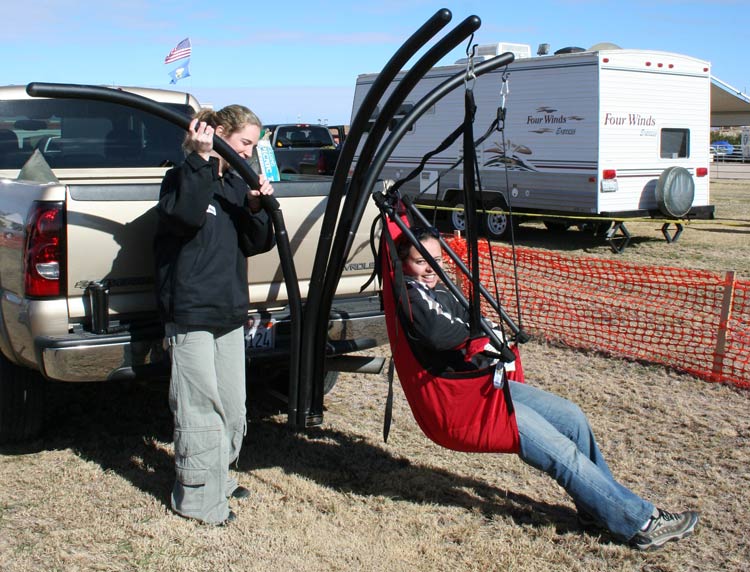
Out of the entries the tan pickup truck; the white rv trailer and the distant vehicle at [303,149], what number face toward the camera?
0

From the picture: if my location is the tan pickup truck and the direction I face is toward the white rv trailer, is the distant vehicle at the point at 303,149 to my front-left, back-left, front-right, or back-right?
front-left

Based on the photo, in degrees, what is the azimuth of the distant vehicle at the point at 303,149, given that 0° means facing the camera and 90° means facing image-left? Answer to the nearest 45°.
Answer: approximately 180°

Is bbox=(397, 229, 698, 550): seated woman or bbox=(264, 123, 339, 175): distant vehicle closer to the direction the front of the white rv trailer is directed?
the distant vehicle

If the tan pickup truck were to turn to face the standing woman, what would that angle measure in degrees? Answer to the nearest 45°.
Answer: approximately 180°

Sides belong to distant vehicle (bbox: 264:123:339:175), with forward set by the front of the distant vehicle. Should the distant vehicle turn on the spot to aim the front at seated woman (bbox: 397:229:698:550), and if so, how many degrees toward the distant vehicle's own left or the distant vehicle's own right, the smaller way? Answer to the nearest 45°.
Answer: approximately 180°

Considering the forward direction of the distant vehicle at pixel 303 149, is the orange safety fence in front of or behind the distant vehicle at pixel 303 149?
behind

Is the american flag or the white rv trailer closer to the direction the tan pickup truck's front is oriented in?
the american flag

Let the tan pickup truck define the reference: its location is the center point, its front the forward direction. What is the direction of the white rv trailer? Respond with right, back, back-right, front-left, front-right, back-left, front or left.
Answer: right

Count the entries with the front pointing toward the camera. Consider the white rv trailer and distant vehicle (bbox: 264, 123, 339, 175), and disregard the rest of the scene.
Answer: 0

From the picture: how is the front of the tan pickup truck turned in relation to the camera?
facing away from the viewer and to the left of the viewer

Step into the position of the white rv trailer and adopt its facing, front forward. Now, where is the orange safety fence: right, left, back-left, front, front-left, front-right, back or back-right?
back-left

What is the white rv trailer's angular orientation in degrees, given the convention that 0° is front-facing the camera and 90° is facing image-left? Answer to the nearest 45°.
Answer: approximately 135°

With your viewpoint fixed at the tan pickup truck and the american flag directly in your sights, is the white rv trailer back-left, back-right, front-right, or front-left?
front-right
